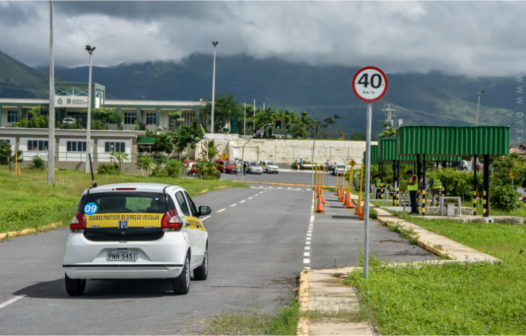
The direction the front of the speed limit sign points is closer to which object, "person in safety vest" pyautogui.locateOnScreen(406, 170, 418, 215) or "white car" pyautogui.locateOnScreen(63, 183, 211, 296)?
the white car

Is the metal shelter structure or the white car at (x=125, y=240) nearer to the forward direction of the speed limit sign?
the white car

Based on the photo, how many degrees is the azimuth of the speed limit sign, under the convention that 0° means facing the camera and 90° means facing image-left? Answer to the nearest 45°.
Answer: approximately 0°

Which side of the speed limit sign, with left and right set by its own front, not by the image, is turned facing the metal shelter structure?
back

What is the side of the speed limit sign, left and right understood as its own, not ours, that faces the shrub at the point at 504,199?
back

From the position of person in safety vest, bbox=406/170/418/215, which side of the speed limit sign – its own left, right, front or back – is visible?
back

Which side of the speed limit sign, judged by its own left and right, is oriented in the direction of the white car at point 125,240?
right
